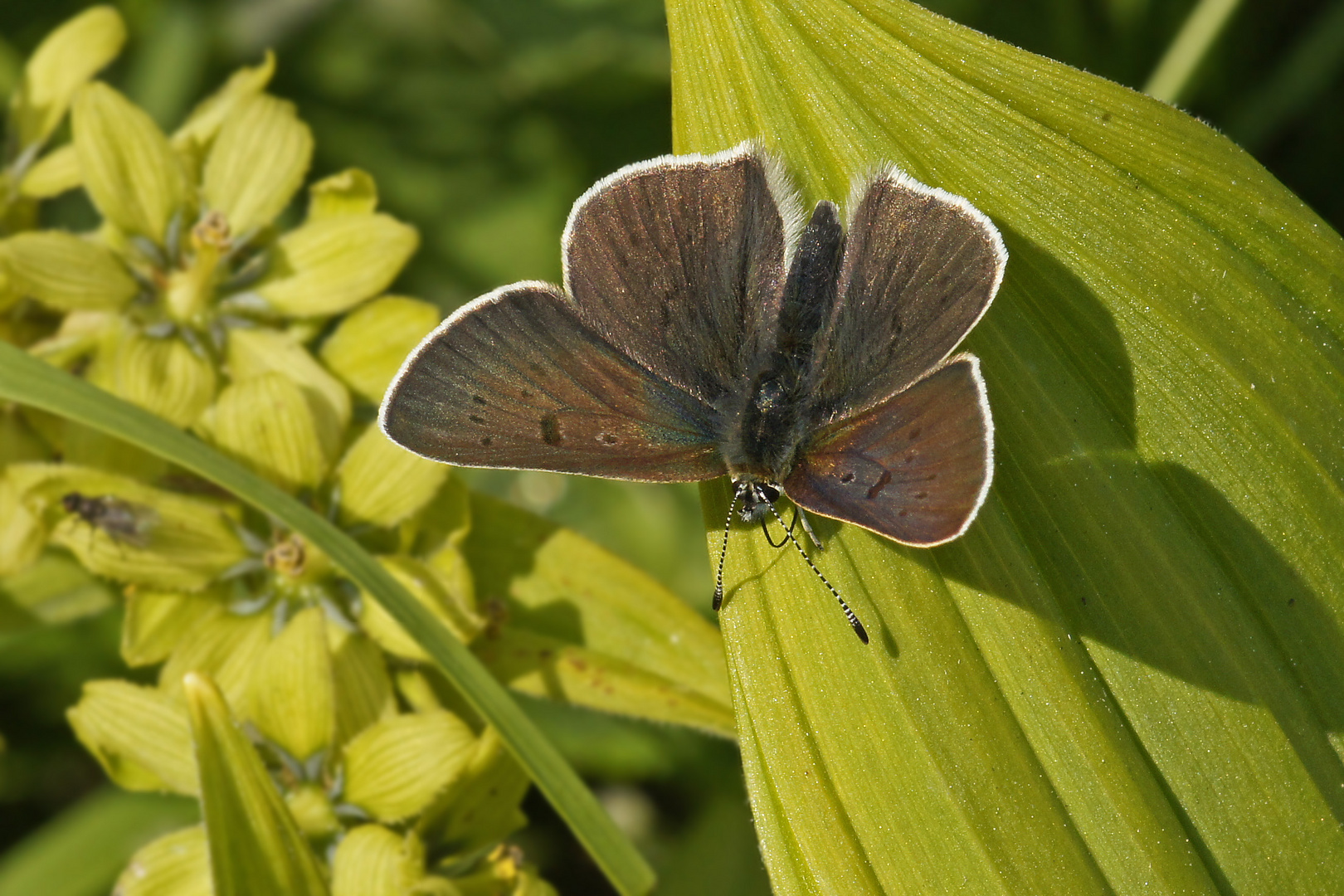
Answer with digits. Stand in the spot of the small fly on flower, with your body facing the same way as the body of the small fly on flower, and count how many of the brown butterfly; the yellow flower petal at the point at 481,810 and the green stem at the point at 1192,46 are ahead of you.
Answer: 0

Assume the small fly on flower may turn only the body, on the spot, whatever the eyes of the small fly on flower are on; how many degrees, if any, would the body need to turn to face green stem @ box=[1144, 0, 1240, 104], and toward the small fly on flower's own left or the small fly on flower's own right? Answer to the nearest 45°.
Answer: approximately 135° to the small fly on flower's own right

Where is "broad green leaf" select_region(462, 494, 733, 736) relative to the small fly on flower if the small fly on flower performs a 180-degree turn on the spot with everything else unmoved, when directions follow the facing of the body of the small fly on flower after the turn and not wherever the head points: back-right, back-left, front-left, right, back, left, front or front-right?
front

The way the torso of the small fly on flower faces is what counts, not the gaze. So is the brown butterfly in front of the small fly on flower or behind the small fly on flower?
behind

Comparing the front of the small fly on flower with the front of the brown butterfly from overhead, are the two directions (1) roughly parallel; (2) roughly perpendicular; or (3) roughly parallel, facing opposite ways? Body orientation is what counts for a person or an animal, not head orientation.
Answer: roughly perpendicular

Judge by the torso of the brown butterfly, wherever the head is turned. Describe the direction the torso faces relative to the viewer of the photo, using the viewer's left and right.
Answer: facing the viewer

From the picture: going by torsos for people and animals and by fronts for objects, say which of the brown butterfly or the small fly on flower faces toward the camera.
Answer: the brown butterfly

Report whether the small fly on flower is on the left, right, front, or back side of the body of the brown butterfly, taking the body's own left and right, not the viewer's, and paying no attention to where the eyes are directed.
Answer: right

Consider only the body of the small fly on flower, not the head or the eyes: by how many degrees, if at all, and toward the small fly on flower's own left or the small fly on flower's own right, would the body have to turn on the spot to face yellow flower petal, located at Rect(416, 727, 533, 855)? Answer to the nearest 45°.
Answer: approximately 180°

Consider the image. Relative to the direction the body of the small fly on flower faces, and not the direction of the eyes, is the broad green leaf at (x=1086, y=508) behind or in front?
behind

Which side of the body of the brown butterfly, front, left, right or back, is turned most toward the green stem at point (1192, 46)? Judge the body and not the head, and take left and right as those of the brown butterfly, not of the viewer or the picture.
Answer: back

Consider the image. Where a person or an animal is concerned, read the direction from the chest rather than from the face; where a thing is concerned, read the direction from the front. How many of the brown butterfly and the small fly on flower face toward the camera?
1

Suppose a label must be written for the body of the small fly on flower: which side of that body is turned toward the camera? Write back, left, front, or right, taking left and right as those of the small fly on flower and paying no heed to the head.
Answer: left
